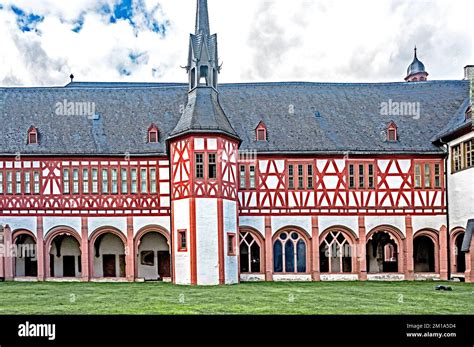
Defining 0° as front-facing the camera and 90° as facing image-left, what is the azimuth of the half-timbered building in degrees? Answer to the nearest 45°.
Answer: approximately 0°
